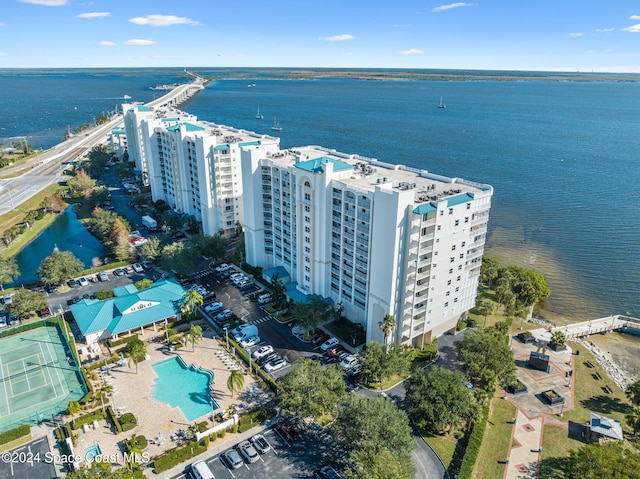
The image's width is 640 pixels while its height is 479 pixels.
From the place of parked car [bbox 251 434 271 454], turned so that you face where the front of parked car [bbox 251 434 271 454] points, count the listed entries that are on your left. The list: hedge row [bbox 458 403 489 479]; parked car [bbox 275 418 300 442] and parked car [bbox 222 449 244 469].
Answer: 1

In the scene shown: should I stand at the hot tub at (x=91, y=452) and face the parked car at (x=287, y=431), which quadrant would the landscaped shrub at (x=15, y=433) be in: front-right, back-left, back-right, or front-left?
back-left

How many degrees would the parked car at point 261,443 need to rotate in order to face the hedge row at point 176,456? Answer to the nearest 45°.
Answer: approximately 45° to its left

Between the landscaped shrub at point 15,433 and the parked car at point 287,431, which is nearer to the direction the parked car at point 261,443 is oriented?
the landscaped shrub

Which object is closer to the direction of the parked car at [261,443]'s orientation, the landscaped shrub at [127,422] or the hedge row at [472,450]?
the landscaped shrub

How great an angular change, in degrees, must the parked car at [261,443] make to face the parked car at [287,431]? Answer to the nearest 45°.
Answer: approximately 90° to its right

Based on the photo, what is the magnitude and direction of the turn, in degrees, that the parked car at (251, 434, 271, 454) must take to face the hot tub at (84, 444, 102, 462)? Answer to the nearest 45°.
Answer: approximately 45° to its left

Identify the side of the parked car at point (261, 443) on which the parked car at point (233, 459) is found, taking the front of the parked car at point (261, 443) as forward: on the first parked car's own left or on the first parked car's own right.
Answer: on the first parked car's own left

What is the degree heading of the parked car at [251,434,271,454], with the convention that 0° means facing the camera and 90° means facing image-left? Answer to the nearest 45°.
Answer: approximately 135°

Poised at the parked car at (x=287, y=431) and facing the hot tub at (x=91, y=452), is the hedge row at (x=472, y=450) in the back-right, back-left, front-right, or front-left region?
back-left

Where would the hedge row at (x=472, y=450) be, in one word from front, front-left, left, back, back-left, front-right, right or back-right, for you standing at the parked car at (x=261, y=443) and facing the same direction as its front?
back-right

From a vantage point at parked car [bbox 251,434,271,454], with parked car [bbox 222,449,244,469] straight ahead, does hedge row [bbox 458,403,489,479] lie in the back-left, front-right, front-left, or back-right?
back-left

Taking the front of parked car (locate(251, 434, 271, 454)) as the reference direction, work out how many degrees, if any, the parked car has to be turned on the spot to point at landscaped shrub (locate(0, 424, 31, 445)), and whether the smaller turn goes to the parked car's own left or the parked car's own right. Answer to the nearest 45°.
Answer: approximately 45° to the parked car's own left
